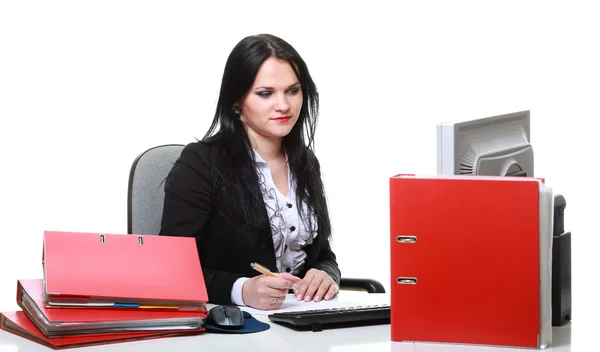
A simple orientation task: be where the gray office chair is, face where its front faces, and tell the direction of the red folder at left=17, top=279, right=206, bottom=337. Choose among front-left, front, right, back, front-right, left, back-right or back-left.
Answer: front-right

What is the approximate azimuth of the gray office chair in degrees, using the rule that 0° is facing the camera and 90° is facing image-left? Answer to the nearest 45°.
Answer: approximately 315°

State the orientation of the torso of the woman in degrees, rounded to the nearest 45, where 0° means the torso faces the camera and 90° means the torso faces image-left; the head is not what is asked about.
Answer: approximately 315°

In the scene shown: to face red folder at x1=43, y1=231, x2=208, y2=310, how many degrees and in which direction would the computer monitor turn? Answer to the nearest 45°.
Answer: approximately 45° to its left

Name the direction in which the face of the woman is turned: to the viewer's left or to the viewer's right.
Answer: to the viewer's right

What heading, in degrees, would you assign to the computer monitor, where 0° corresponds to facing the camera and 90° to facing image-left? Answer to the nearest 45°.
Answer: approximately 135°

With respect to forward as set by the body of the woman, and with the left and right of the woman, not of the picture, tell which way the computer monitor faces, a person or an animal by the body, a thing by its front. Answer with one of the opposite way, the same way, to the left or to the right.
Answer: the opposite way

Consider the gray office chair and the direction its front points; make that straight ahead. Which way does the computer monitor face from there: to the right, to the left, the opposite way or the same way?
the opposite way
